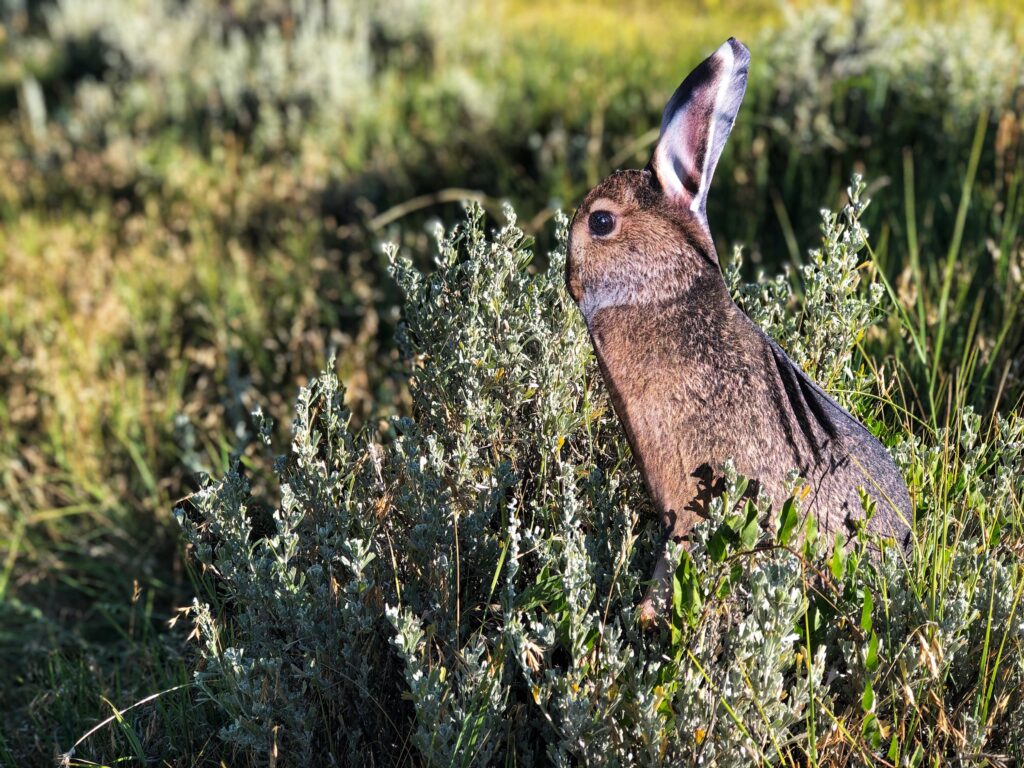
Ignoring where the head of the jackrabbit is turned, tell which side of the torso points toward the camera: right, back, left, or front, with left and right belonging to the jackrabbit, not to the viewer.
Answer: left
